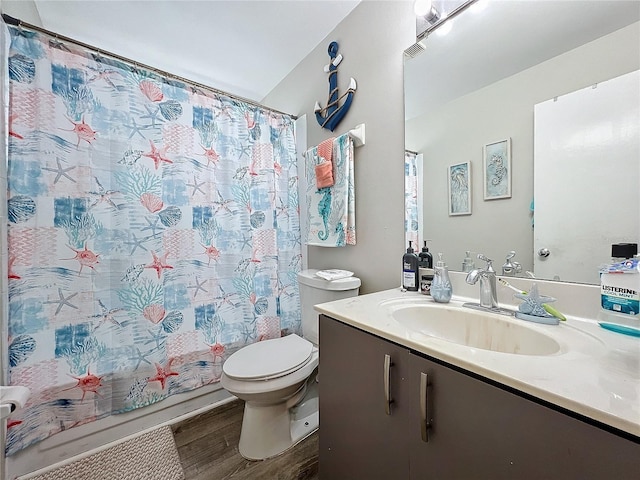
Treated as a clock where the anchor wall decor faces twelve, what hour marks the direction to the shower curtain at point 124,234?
The shower curtain is roughly at 1 o'clock from the anchor wall decor.

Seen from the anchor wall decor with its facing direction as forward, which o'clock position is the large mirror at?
The large mirror is roughly at 9 o'clock from the anchor wall decor.

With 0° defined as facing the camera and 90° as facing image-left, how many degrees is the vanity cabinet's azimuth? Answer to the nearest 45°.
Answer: approximately 45°
